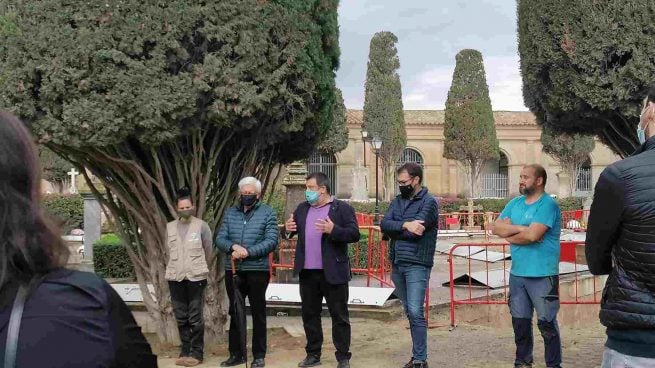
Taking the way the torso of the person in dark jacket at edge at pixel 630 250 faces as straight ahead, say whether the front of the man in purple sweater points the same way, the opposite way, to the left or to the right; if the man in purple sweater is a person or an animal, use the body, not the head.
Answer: to the left

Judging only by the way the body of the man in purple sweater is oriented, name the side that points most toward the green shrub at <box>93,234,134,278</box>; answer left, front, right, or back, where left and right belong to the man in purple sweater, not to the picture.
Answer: right

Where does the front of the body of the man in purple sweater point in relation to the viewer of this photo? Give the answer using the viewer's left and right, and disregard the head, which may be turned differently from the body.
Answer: facing the viewer and to the left of the viewer

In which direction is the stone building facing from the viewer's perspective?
toward the camera

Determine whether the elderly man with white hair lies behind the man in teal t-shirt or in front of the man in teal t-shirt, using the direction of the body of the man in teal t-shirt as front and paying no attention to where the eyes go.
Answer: in front

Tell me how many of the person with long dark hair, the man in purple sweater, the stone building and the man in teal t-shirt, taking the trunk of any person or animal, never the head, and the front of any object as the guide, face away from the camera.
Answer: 1

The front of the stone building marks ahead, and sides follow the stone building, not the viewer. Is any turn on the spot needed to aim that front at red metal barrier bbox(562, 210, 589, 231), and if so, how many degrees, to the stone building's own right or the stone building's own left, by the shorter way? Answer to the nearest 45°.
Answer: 0° — it already faces it

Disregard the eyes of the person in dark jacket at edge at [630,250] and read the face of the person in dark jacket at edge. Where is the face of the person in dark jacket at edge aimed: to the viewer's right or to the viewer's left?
to the viewer's left

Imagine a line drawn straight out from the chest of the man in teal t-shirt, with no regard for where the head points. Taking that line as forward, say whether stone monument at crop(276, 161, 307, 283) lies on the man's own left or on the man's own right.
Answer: on the man's own right

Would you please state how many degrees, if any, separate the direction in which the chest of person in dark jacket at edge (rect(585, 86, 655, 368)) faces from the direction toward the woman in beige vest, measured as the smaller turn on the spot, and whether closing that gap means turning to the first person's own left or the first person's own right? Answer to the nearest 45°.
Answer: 0° — they already face them

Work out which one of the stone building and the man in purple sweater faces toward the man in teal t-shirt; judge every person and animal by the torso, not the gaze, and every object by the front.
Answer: the stone building

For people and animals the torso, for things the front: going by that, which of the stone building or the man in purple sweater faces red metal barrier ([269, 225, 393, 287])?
the stone building

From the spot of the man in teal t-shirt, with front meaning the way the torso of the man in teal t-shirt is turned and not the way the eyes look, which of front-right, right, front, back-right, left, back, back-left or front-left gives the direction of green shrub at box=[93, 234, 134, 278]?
right

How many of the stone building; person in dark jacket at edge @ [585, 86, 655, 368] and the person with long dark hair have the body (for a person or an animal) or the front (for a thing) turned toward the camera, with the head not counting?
1

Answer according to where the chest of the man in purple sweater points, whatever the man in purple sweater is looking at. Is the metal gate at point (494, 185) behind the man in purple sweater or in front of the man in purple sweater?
behind

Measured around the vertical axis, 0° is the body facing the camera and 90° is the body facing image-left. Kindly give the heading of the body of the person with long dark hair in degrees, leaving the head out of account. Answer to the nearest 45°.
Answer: approximately 180°

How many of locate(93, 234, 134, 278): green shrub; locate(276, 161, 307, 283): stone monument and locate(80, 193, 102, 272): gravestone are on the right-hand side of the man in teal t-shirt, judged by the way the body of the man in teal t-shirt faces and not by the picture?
3
